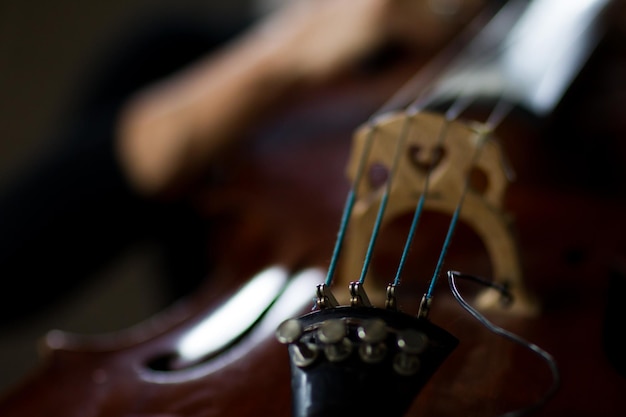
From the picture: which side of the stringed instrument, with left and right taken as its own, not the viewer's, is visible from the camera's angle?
front
